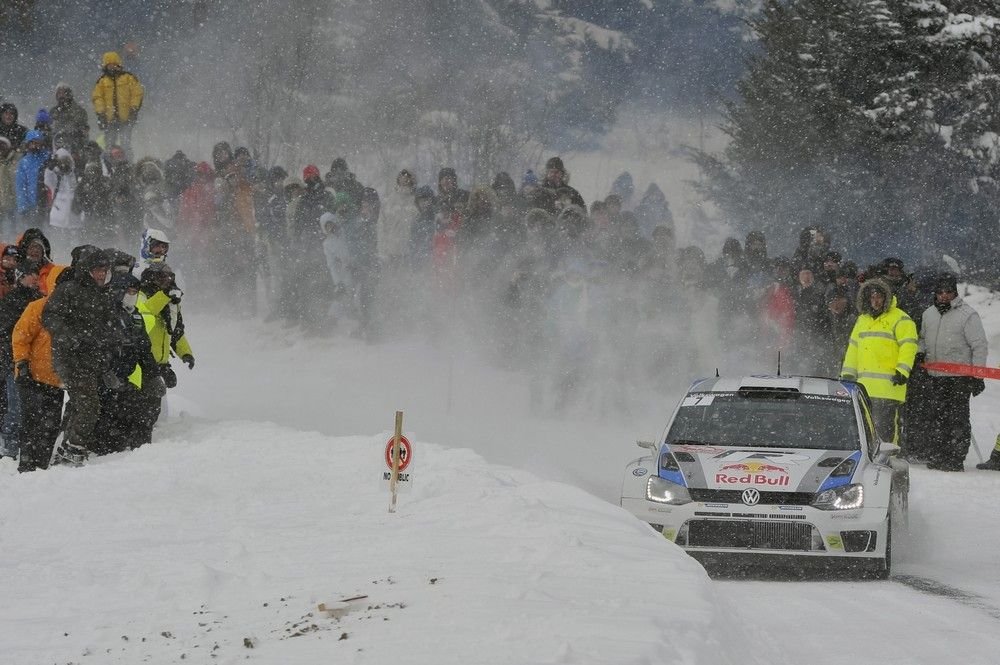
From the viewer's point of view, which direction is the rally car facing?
toward the camera

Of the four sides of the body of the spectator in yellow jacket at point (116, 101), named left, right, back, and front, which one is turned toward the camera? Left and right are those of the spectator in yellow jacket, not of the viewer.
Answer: front

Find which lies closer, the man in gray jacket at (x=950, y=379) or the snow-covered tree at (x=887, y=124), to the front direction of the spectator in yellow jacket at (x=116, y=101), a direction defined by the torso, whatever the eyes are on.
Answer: the man in gray jacket

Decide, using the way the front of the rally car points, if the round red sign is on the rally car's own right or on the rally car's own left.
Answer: on the rally car's own right

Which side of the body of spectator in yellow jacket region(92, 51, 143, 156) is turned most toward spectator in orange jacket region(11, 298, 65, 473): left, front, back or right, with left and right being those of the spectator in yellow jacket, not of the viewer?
front

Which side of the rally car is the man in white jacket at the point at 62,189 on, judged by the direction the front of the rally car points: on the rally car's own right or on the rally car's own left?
on the rally car's own right

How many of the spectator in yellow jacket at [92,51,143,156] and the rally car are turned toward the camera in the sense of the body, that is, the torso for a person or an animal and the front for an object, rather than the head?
2

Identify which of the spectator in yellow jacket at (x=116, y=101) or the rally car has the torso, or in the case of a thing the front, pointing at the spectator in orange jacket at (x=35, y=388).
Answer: the spectator in yellow jacket

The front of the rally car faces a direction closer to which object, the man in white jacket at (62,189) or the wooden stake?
the wooden stake

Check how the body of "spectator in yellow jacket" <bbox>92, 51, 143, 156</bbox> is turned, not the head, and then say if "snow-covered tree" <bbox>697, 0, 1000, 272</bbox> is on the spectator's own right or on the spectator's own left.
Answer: on the spectator's own left

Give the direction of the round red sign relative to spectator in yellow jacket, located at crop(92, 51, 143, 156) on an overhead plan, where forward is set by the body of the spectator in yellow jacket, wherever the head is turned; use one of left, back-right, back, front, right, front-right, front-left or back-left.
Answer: front

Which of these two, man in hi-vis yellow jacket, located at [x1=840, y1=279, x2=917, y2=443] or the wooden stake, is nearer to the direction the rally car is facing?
the wooden stake

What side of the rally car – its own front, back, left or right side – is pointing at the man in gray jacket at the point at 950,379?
back
